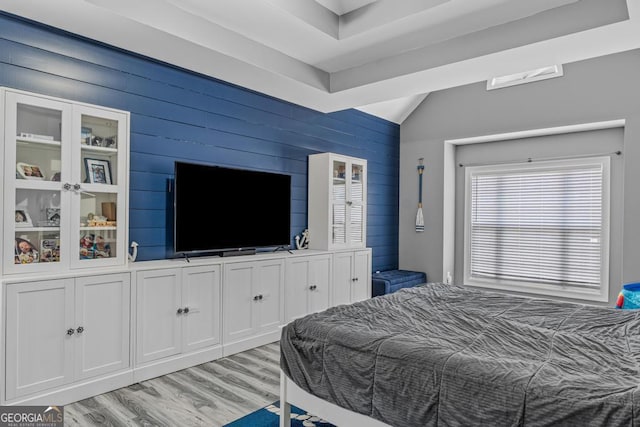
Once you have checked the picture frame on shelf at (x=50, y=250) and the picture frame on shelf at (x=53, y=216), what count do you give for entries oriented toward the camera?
2

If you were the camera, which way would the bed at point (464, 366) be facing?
facing away from the viewer and to the left of the viewer

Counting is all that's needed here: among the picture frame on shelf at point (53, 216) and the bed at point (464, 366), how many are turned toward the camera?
1

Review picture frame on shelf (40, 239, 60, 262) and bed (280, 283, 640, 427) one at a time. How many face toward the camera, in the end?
1

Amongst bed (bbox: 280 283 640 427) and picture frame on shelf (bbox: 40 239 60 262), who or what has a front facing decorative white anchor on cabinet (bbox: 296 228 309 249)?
the bed

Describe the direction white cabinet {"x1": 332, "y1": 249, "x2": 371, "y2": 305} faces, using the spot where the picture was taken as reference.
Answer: facing the viewer and to the right of the viewer

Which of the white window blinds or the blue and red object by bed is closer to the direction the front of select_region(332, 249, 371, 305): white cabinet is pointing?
the blue and red object by bed

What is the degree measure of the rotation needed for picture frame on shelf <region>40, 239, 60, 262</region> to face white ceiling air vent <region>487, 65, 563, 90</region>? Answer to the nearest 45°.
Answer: approximately 90° to its left

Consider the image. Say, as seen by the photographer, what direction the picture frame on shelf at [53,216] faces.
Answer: facing the viewer

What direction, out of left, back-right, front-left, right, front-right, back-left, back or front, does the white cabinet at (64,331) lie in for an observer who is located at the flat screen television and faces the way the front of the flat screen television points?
right

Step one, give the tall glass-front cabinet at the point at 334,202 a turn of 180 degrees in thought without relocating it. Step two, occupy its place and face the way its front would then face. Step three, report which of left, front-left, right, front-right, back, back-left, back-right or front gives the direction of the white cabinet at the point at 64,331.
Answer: left

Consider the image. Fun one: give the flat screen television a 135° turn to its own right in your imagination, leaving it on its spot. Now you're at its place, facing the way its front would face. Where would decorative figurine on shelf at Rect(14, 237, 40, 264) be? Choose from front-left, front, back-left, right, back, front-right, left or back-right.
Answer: front-left
